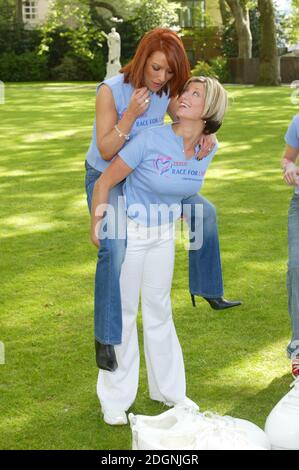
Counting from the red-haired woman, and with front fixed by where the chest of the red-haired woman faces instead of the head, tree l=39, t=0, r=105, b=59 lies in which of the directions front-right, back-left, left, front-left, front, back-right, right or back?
back-left

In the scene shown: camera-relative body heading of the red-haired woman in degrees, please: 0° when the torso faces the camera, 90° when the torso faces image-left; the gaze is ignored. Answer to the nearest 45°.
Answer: approximately 315°

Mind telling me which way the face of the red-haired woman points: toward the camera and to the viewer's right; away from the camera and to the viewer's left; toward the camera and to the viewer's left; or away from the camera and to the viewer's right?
toward the camera and to the viewer's right
